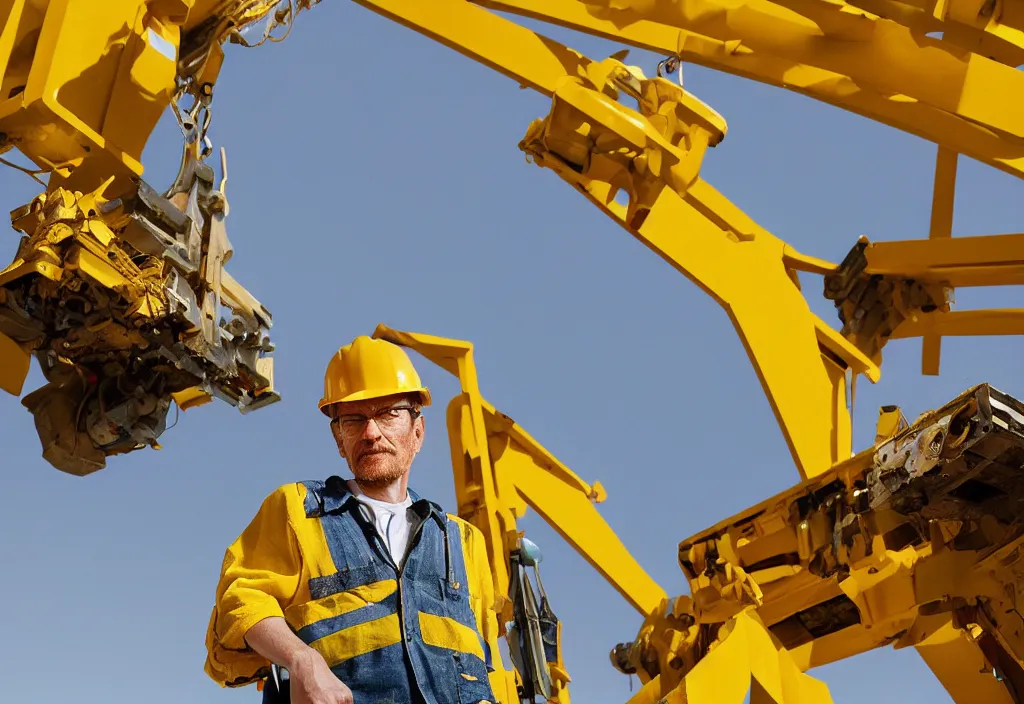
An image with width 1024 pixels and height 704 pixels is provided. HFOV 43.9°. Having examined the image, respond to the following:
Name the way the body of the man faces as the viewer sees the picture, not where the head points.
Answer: toward the camera
